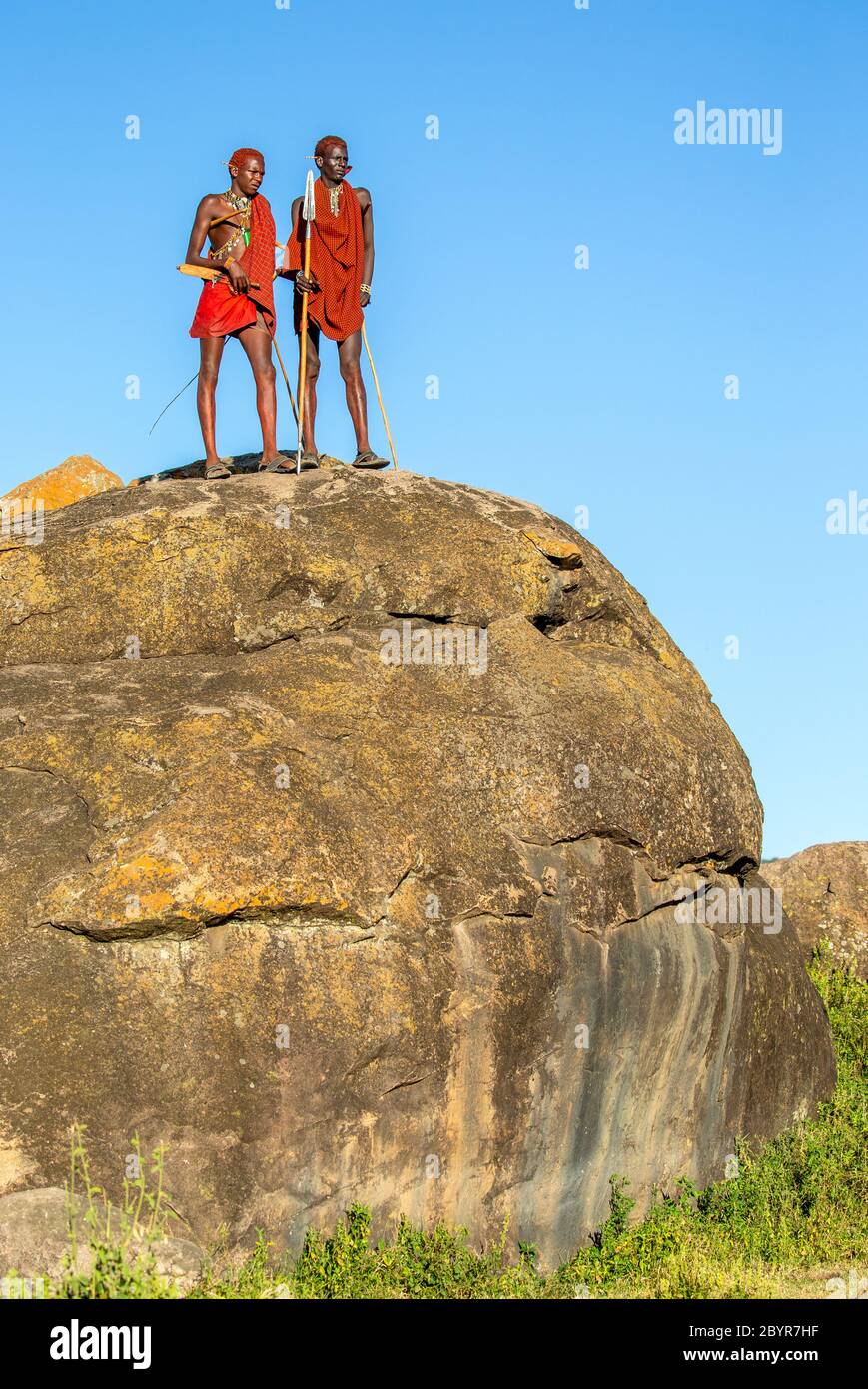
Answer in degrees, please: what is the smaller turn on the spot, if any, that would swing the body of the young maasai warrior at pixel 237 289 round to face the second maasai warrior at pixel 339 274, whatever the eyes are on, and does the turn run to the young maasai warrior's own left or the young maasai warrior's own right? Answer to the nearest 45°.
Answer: approximately 90° to the young maasai warrior's own left

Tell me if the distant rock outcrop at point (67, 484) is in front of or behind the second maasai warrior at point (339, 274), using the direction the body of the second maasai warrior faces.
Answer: behind

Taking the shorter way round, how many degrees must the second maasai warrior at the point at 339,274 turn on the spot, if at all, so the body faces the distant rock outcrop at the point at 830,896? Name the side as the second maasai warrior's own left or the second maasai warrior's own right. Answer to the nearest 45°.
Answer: approximately 135° to the second maasai warrior's own left

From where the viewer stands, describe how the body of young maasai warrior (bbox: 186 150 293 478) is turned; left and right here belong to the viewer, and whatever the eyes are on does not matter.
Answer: facing the viewer and to the right of the viewer

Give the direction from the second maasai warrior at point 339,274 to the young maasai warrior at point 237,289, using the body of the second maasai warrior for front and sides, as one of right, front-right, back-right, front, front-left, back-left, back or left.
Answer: front-right

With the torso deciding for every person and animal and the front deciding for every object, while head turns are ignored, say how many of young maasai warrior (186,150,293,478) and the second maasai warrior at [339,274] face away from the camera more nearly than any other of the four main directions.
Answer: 0

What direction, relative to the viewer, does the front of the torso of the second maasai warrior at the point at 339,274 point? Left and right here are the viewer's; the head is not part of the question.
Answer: facing the viewer
